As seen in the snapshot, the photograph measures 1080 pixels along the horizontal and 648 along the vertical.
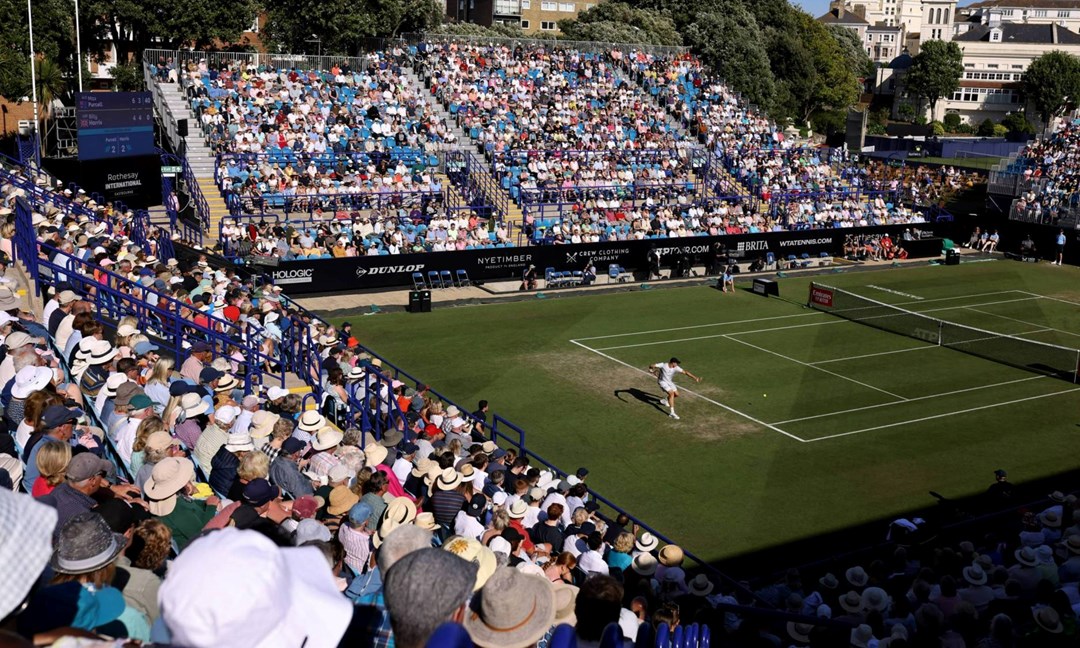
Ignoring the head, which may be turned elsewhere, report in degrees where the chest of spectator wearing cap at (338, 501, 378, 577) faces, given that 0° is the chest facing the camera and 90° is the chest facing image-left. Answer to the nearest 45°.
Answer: approximately 225°

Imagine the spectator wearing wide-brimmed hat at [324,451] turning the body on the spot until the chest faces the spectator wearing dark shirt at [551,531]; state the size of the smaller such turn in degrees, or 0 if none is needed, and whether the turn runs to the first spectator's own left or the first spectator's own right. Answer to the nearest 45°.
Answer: approximately 45° to the first spectator's own right

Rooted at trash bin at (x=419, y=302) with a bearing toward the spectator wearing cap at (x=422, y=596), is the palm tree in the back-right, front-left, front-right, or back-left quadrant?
back-right

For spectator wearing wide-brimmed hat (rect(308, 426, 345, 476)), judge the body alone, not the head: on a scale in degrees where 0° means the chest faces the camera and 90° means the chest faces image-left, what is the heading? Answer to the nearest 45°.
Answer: approximately 225°

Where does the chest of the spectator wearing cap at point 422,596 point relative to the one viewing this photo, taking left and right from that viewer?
facing away from the viewer and to the right of the viewer

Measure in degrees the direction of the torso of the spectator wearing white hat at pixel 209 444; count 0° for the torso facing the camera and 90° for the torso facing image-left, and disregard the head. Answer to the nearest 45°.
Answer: approximately 225°

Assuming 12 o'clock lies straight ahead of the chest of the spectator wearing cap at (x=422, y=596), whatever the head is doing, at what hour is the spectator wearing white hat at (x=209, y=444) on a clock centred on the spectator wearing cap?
The spectator wearing white hat is roughly at 10 o'clock from the spectator wearing cap.

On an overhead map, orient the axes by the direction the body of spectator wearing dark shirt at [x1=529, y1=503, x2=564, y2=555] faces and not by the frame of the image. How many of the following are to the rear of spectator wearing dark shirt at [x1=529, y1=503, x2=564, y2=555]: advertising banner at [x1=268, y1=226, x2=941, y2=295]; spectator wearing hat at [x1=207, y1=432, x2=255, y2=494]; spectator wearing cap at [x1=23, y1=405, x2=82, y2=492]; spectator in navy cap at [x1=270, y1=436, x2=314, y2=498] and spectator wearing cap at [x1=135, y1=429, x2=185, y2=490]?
4
